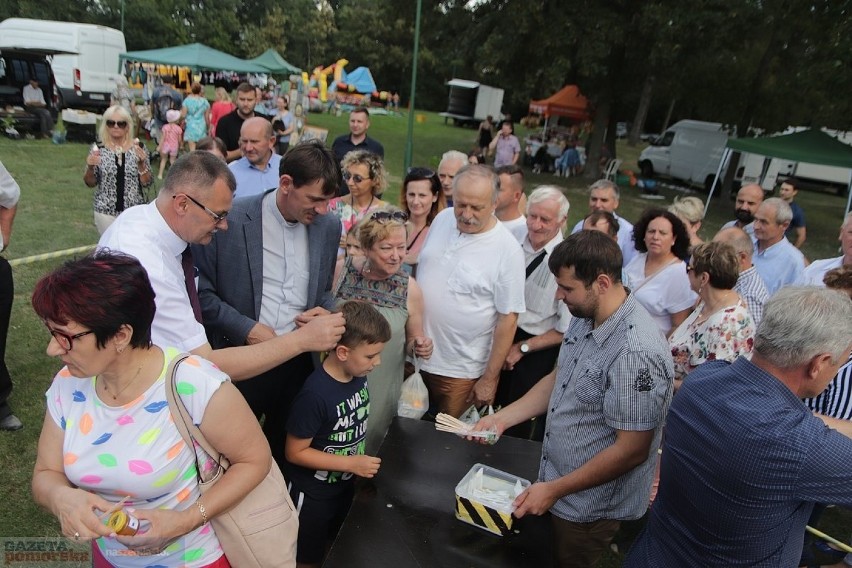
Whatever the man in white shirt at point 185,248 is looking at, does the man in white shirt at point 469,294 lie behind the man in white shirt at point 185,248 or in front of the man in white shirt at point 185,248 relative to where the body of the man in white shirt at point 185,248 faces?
in front

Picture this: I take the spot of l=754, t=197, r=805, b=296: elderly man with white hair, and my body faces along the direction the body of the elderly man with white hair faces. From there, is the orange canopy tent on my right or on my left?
on my right

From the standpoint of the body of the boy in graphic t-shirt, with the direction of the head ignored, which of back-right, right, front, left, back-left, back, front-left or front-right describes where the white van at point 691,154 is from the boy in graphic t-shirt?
left

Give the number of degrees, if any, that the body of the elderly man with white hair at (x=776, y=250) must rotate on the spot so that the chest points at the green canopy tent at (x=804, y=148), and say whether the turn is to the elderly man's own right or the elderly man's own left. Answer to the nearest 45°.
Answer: approximately 135° to the elderly man's own right

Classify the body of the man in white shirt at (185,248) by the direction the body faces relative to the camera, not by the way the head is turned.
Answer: to the viewer's right

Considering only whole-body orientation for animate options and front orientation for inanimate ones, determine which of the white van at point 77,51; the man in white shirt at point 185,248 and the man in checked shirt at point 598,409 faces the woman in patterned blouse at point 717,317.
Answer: the man in white shirt

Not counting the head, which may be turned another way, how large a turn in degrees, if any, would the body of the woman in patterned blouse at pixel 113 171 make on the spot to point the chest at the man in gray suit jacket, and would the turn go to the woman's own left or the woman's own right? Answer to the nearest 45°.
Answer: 0° — they already face them

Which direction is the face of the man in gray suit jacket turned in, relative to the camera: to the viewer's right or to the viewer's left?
to the viewer's right

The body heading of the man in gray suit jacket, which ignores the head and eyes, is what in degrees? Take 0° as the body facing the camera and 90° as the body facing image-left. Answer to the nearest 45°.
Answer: approximately 315°

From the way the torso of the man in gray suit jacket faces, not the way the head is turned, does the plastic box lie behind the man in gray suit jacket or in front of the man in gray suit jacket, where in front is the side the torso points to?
in front

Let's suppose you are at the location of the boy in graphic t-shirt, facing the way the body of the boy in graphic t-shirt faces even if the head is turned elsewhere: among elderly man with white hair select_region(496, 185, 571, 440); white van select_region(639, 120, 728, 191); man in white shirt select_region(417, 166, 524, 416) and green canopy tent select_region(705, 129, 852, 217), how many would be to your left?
4

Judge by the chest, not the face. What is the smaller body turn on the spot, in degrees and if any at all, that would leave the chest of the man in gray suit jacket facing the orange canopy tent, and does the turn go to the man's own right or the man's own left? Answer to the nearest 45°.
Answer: approximately 90° to the man's own left

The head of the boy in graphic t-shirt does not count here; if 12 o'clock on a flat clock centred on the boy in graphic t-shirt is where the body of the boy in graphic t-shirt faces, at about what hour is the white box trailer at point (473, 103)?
The white box trailer is roughly at 8 o'clock from the boy in graphic t-shirt.

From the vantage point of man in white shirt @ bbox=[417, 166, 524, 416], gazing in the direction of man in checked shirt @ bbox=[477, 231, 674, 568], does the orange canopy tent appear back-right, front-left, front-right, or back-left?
back-left

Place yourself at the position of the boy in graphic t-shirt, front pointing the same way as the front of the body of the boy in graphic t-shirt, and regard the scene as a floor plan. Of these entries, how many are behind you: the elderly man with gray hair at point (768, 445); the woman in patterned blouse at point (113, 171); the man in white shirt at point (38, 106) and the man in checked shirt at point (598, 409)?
2
